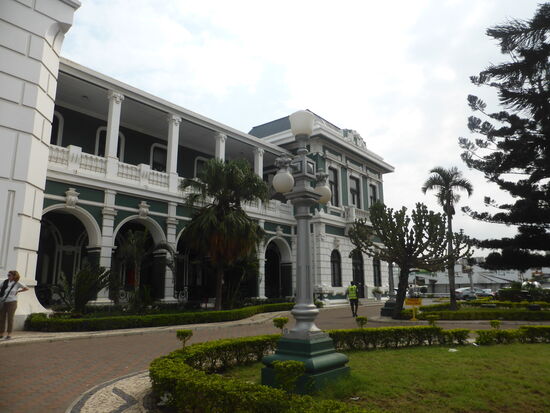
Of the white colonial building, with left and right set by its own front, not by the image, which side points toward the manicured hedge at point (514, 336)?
front

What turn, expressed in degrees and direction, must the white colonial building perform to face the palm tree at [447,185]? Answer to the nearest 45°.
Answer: approximately 45° to its left

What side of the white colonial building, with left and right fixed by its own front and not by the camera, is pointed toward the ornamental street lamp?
front

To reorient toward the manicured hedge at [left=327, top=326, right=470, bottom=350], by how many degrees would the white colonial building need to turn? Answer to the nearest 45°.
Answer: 0° — it already faces it

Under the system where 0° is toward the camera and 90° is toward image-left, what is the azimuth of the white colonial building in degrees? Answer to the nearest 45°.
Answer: approximately 315°

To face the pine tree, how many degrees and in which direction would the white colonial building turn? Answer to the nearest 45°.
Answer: approximately 45° to its left
